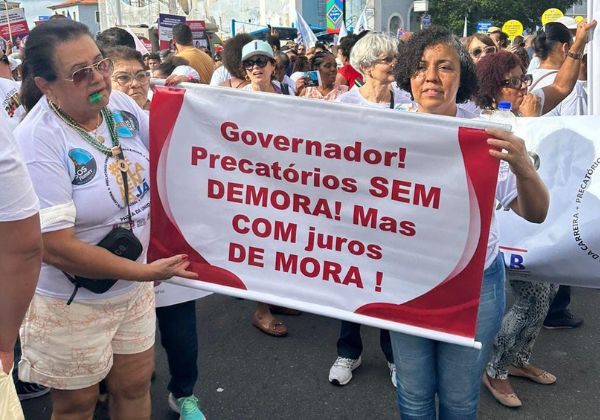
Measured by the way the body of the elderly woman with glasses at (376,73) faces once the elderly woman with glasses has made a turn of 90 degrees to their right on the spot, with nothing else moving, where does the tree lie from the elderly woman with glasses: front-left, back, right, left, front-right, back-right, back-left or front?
back-right

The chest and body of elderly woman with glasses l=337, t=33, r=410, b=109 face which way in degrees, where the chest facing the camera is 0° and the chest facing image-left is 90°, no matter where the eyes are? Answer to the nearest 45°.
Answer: approximately 315°

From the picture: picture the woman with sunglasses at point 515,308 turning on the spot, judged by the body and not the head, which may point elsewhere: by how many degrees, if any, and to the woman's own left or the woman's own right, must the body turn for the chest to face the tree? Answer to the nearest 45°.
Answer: approximately 135° to the woman's own left

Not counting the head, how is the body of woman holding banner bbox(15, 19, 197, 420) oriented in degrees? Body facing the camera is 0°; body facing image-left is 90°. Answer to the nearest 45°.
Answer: approximately 315°

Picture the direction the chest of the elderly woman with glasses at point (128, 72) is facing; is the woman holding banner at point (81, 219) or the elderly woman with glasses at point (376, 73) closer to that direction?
the woman holding banner

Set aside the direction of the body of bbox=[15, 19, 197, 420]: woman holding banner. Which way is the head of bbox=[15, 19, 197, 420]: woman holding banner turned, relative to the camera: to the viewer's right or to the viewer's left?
to the viewer's right

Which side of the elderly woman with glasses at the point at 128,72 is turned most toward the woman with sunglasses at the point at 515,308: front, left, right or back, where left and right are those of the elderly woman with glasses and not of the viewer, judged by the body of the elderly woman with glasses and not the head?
left
